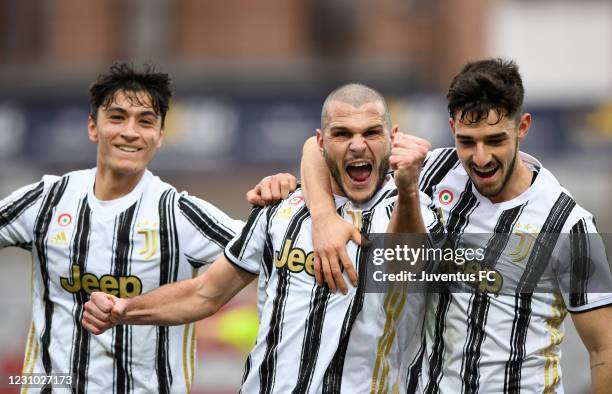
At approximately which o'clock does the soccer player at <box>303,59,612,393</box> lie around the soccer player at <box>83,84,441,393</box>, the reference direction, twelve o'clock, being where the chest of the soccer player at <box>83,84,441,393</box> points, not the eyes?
the soccer player at <box>303,59,612,393</box> is roughly at 8 o'clock from the soccer player at <box>83,84,441,393</box>.

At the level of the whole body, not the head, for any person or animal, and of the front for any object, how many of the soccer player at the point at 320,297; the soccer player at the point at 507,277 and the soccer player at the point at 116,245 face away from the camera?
0

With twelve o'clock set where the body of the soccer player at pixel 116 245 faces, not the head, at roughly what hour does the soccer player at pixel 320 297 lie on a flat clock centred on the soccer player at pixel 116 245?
the soccer player at pixel 320 297 is roughly at 10 o'clock from the soccer player at pixel 116 245.

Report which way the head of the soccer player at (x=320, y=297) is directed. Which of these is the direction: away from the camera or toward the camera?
toward the camera

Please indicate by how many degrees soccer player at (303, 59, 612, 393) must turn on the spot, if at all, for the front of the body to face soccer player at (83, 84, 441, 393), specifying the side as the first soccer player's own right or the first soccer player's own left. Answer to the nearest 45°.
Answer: approximately 45° to the first soccer player's own right

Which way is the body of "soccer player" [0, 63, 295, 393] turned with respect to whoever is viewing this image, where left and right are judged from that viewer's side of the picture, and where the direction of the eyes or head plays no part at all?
facing the viewer

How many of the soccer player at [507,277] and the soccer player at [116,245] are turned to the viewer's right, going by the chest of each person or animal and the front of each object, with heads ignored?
0

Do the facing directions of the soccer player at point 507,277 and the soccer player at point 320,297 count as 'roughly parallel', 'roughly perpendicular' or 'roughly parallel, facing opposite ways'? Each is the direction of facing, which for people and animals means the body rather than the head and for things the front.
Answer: roughly parallel

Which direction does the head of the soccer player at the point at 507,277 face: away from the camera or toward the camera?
toward the camera

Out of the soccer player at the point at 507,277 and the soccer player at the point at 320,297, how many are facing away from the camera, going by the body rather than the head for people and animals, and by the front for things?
0

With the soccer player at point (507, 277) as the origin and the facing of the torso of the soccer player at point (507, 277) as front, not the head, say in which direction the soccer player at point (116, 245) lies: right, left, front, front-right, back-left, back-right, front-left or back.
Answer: front-right

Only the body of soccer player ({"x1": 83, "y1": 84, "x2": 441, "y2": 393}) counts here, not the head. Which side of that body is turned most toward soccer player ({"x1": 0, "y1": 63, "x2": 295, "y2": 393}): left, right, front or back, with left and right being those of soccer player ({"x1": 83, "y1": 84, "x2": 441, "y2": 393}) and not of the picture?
right

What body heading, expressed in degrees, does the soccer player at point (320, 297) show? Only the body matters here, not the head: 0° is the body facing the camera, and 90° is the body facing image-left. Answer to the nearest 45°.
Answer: approximately 45°
